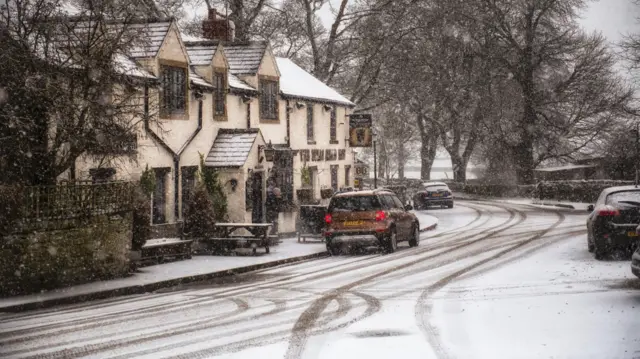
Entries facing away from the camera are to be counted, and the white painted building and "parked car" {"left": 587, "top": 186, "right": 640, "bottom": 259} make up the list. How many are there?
1

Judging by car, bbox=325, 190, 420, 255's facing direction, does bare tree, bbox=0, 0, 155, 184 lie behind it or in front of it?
behind

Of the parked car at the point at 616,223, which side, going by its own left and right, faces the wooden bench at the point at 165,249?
left

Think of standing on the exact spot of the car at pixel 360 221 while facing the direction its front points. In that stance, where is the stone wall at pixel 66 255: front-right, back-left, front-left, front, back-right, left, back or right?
back

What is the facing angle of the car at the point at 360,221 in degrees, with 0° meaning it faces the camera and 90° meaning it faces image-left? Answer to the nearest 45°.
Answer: approximately 225°

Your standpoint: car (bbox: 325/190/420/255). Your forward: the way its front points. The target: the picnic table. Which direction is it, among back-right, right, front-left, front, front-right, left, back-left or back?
back-left

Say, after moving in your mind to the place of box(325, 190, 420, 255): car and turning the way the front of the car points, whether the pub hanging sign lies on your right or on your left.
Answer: on your left

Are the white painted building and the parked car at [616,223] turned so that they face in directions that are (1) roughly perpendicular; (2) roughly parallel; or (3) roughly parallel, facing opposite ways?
roughly perpendicular

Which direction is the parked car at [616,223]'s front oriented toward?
away from the camera

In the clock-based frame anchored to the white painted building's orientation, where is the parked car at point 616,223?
The parked car is roughly at 12 o'clock from the white painted building.

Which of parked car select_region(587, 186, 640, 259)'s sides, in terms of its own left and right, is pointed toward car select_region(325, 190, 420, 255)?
left
